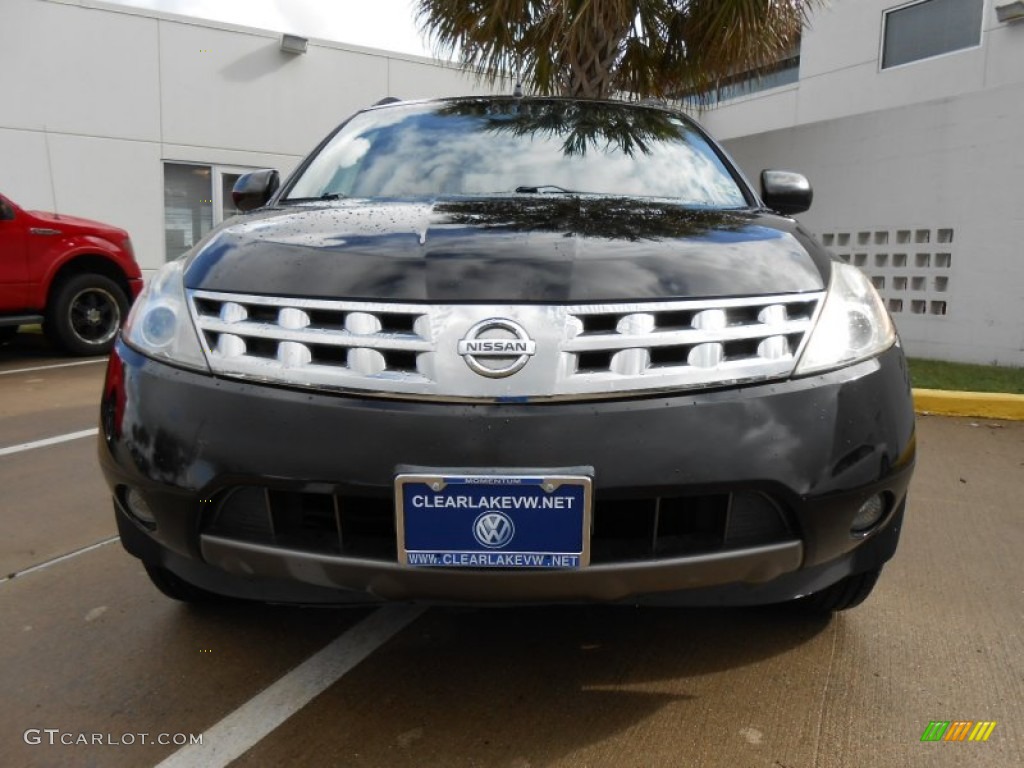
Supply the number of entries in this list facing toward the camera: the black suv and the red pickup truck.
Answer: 1

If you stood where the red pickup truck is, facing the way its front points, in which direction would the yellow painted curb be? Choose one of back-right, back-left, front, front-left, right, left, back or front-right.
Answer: front-right

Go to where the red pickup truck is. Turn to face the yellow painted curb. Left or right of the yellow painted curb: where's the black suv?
right

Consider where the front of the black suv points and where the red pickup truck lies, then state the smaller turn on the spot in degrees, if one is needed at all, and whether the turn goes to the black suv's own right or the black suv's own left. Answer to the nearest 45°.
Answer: approximately 135° to the black suv's own right

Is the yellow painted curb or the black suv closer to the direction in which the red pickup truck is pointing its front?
the yellow painted curb

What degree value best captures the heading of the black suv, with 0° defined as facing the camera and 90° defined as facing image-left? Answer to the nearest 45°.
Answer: approximately 0°

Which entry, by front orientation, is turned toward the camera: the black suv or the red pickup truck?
the black suv

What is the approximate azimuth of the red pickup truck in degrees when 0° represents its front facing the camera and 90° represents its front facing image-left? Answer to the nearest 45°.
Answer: approximately 270°

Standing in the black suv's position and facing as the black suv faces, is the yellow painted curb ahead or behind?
behind

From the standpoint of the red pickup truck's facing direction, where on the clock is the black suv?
The black suv is roughly at 3 o'clock from the red pickup truck.
